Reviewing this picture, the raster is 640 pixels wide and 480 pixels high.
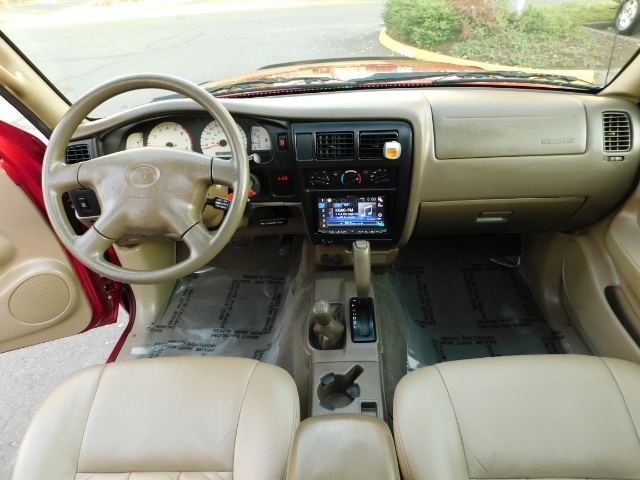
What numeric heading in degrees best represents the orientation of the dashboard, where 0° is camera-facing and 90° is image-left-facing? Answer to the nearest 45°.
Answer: approximately 0°

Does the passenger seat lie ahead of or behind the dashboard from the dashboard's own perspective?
ahead
